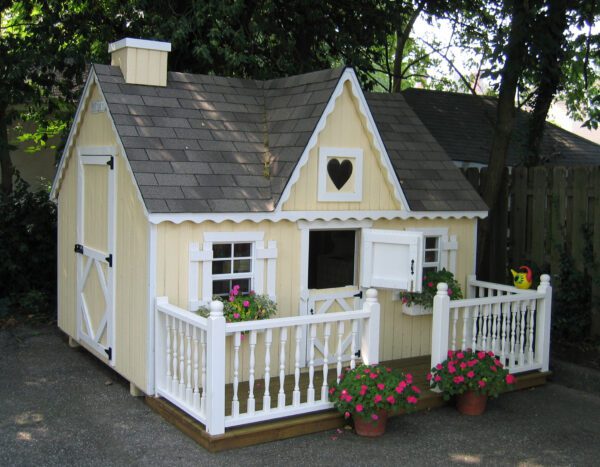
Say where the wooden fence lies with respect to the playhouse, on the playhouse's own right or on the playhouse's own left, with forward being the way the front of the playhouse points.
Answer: on the playhouse's own left

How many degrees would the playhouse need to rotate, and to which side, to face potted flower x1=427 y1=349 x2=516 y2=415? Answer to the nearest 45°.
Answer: approximately 45° to its left

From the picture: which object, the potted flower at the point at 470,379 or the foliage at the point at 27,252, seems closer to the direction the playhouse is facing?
the potted flower

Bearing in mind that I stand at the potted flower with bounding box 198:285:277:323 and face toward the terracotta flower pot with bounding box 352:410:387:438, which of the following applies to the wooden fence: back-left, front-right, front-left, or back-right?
front-left

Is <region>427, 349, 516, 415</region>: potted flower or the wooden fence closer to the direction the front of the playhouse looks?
the potted flower

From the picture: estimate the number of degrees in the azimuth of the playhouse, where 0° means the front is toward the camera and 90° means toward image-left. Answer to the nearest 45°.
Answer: approximately 315°

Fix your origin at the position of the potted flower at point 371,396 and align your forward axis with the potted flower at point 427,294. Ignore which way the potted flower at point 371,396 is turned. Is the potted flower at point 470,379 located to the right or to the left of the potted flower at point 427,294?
right

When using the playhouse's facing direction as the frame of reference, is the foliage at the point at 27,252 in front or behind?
behind
